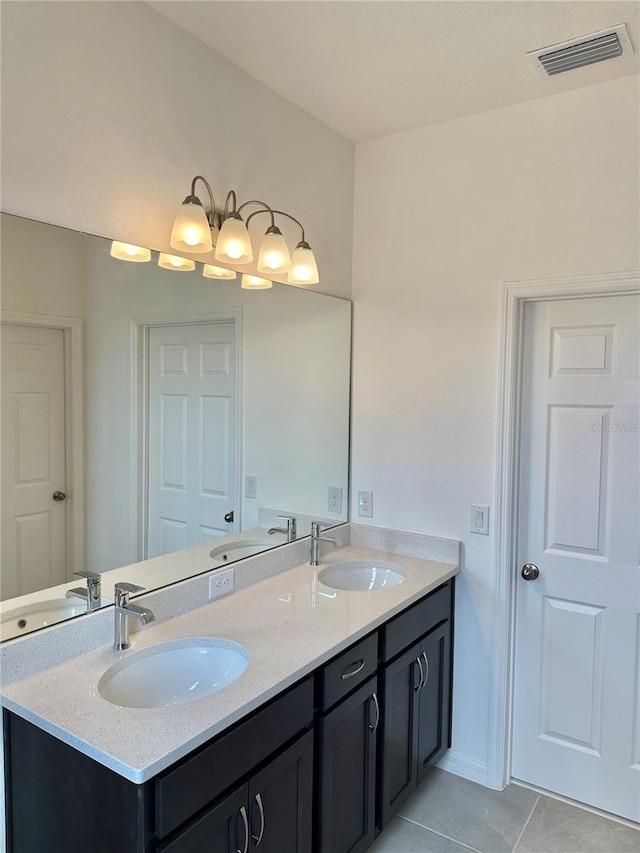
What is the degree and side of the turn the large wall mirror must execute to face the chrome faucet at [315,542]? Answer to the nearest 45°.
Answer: approximately 90° to its left

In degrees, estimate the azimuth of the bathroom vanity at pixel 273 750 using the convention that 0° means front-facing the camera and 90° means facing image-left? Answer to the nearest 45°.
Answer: approximately 315°

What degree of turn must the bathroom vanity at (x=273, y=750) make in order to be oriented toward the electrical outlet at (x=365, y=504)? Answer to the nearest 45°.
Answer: approximately 90° to its left

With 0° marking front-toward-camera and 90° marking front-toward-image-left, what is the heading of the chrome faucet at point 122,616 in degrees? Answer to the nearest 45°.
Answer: approximately 315°

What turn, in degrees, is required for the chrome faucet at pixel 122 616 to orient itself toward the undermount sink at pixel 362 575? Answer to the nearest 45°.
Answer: approximately 90° to its left

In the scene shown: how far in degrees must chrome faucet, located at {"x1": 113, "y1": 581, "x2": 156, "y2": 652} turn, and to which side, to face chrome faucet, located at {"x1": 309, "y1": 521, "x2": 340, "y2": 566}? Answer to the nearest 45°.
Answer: approximately 90° to its left
